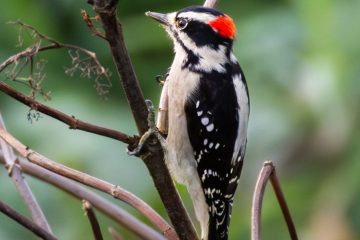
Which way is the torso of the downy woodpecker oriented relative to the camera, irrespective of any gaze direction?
to the viewer's left
